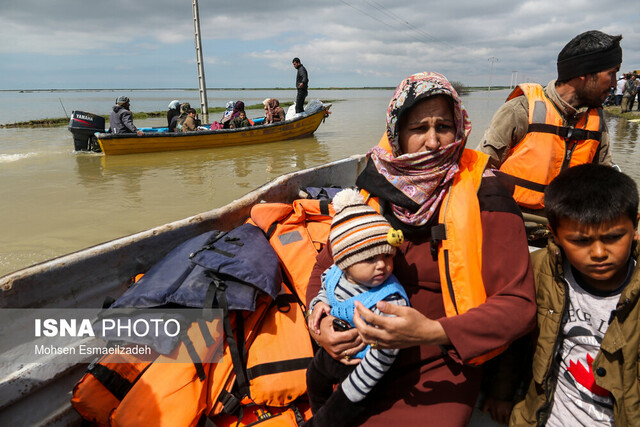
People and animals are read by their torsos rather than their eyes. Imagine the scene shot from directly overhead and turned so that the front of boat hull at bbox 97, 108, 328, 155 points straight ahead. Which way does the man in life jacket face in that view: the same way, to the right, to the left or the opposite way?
to the right

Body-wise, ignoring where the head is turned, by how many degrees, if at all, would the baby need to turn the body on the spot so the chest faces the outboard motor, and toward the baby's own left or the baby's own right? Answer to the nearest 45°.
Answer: approximately 180°

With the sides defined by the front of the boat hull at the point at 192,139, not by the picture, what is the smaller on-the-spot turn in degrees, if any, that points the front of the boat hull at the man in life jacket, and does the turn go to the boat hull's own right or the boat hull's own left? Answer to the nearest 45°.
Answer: approximately 90° to the boat hull's own right

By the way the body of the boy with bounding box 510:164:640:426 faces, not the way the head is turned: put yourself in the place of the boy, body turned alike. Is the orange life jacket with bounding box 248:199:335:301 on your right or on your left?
on your right

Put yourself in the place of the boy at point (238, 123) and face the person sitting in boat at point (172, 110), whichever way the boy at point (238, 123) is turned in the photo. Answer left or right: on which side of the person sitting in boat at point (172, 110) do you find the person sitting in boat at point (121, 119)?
left

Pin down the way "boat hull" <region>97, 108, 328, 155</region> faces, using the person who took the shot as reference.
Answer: facing to the right of the viewer

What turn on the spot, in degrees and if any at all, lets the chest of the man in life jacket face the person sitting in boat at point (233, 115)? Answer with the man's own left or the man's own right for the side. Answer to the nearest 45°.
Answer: approximately 180°

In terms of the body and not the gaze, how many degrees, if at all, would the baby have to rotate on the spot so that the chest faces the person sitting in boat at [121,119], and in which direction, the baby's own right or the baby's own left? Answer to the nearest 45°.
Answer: approximately 180°
